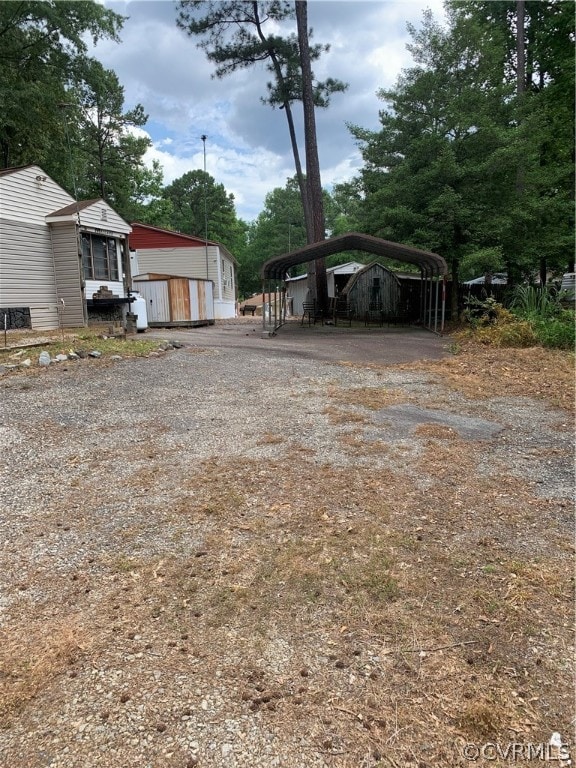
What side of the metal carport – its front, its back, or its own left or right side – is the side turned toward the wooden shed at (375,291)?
back

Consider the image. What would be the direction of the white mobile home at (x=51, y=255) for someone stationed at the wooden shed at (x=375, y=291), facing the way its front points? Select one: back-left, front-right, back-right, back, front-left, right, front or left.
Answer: front-right

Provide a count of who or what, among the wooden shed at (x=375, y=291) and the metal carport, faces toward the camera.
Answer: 2

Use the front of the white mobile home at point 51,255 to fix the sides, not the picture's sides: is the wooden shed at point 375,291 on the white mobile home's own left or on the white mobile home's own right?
on the white mobile home's own left

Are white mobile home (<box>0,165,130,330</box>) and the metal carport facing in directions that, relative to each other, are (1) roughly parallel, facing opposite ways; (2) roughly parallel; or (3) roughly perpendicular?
roughly perpendicular

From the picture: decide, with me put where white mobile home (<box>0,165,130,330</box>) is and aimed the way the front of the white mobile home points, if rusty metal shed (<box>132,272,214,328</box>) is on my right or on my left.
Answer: on my left

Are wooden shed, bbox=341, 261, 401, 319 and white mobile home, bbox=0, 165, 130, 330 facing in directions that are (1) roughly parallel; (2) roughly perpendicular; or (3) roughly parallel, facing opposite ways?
roughly perpendicular

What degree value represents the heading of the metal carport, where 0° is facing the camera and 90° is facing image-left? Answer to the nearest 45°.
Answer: approximately 0°

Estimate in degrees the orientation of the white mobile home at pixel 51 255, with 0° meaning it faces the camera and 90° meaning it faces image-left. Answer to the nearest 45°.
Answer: approximately 315°

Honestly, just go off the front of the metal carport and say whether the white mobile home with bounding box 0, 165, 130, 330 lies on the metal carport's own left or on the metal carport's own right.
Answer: on the metal carport's own right
